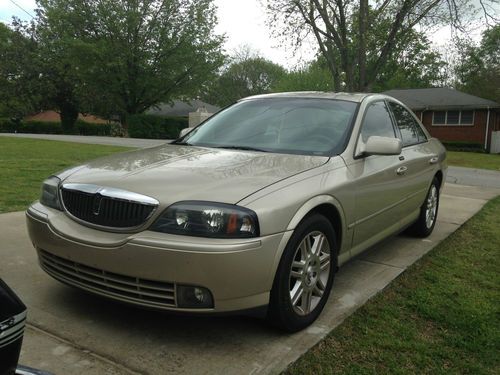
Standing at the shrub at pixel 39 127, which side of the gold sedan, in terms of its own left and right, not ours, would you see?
right

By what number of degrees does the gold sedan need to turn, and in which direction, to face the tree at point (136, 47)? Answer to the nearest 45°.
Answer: approximately 135° to its right

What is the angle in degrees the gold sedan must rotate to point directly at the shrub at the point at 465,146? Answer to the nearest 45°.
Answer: approximately 180°

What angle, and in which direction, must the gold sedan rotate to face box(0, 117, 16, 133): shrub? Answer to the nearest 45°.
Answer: approximately 90° to its right

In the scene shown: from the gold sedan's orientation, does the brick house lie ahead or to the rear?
to the rear

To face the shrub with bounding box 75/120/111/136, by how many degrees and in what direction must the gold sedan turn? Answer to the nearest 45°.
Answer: approximately 135° to its right

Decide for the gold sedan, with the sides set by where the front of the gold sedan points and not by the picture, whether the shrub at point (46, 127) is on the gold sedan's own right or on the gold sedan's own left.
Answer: on the gold sedan's own right

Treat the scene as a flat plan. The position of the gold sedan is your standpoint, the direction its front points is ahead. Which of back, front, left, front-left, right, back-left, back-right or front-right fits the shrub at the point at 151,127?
back-right

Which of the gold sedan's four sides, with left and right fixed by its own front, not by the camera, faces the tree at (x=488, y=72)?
back
